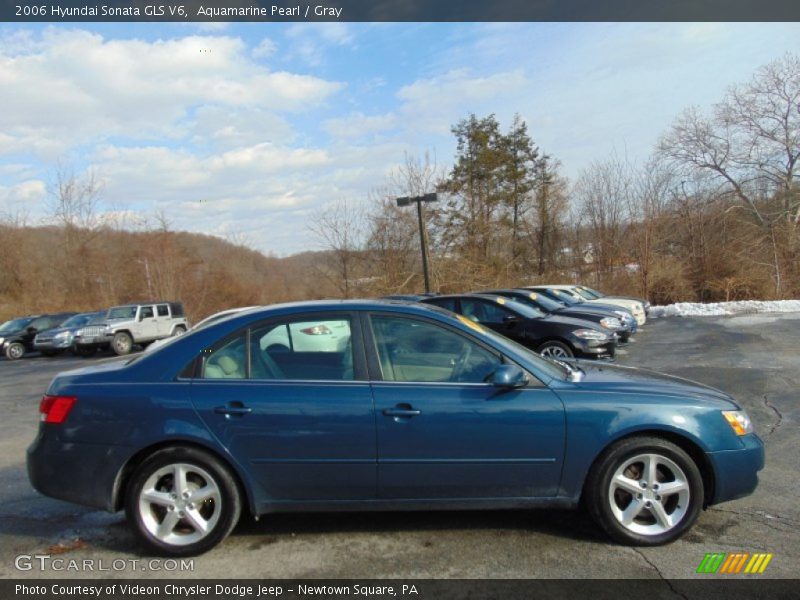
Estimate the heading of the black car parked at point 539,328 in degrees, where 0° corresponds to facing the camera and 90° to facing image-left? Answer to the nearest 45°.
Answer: approximately 315°

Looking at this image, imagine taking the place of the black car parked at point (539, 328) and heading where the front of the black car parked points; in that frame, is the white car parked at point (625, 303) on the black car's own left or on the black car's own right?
on the black car's own left

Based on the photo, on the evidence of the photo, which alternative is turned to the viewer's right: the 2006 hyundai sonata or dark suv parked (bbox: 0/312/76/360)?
the 2006 hyundai sonata

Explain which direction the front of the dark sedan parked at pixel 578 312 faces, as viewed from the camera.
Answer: facing the viewer and to the right of the viewer

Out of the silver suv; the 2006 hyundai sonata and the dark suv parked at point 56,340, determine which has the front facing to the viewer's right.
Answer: the 2006 hyundai sonata

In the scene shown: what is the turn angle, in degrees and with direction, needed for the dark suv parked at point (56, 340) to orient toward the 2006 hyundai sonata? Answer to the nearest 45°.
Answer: approximately 45° to its left

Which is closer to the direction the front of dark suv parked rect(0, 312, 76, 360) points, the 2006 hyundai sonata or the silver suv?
the 2006 hyundai sonata

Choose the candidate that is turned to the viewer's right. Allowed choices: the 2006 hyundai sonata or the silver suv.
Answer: the 2006 hyundai sonata

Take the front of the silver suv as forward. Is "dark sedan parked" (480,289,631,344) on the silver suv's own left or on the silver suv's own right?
on the silver suv's own left

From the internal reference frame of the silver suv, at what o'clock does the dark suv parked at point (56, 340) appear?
The dark suv parked is roughly at 2 o'clock from the silver suv.

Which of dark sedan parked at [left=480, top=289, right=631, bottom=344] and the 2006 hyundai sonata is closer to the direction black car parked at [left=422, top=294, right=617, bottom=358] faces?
the 2006 hyundai sonata

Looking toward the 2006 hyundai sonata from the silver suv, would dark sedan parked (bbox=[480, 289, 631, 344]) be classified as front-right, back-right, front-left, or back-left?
front-left

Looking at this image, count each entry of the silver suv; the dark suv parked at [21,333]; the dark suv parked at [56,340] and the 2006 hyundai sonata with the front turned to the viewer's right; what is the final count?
1

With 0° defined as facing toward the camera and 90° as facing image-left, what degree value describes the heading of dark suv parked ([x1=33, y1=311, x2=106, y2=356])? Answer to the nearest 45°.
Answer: approximately 45°

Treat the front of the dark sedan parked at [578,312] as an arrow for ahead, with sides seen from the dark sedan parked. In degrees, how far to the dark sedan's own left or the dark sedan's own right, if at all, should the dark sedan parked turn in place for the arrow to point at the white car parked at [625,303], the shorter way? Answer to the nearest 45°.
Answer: approximately 135° to the dark sedan's own left

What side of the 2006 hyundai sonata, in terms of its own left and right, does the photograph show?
right
